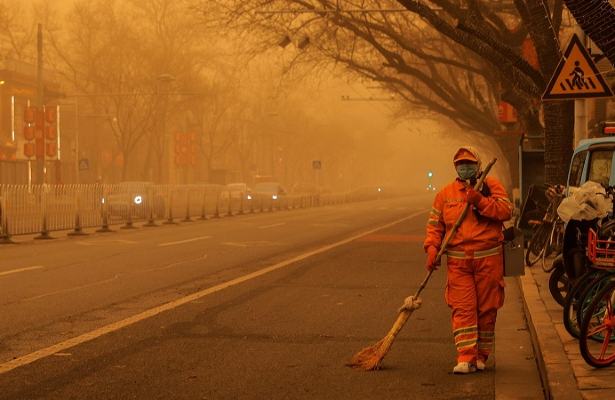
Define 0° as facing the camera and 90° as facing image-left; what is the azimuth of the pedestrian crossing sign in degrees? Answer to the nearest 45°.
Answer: approximately 0°

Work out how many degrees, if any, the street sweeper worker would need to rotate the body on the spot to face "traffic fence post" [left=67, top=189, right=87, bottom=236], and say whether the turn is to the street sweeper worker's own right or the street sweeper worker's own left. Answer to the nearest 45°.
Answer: approximately 135° to the street sweeper worker's own right

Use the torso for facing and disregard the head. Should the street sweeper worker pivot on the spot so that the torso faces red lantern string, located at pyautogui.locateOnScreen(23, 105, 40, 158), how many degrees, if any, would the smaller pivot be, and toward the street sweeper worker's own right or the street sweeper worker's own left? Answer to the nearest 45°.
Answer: approximately 135° to the street sweeper worker's own right

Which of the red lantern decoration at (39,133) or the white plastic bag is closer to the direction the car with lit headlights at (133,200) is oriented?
the white plastic bag

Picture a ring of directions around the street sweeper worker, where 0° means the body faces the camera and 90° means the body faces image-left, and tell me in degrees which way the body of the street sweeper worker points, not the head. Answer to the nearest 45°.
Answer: approximately 0°
